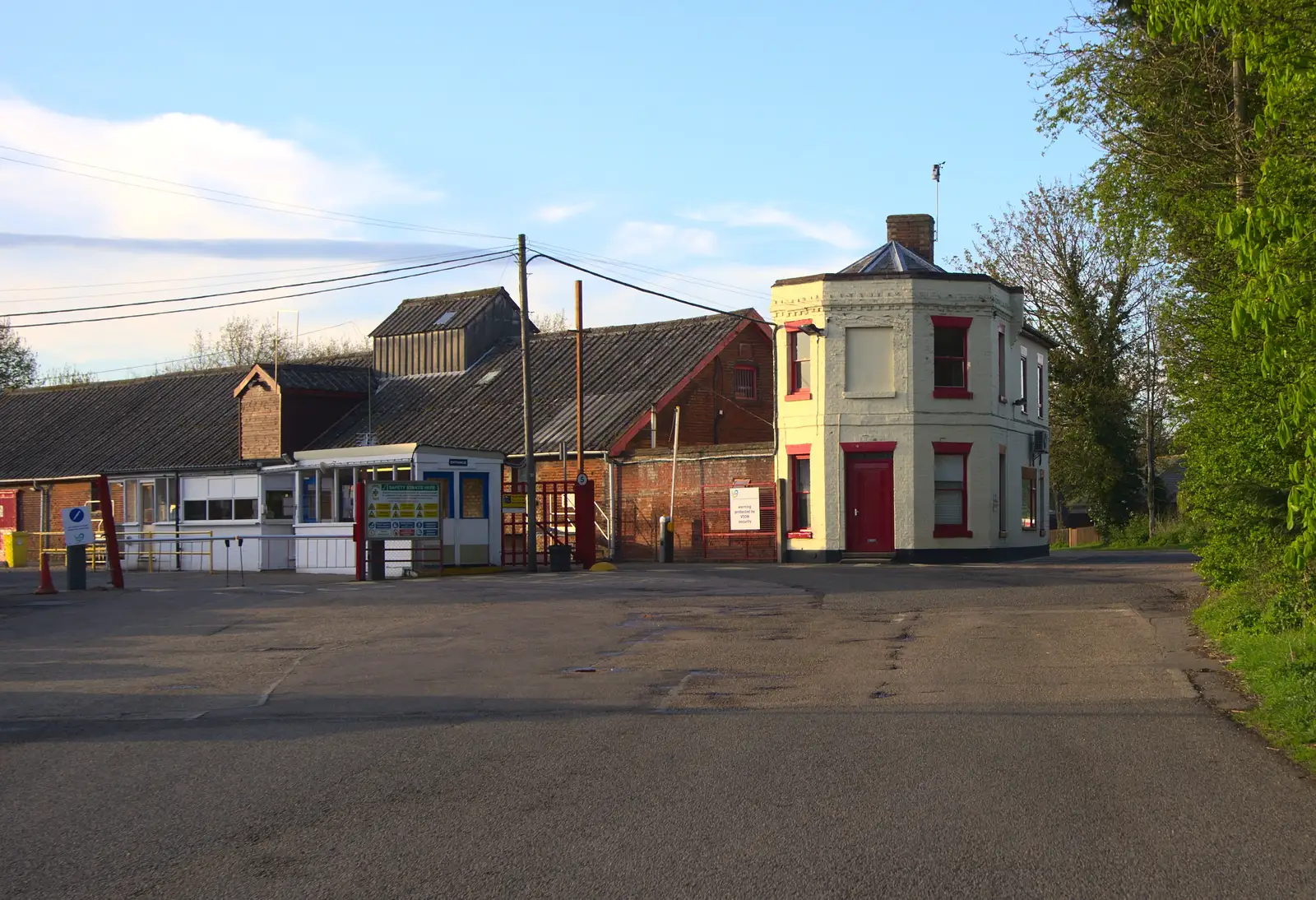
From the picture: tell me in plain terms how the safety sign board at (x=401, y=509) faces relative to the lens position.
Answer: facing the viewer

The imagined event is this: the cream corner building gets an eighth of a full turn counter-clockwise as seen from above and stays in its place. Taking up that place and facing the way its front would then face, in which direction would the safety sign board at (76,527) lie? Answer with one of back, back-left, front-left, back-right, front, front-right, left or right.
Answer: right

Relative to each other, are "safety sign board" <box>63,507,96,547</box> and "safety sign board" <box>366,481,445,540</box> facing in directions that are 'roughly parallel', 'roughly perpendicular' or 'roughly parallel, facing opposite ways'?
roughly parallel

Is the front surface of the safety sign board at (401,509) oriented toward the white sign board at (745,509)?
no

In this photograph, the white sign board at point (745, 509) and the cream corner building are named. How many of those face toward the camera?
2

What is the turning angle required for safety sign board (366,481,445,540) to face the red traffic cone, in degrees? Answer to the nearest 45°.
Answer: approximately 45° to its right

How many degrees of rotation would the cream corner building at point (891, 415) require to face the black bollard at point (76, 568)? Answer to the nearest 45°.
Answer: approximately 45° to its right

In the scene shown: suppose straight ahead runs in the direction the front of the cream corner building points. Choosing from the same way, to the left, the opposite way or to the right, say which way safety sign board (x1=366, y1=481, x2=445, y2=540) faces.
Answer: the same way

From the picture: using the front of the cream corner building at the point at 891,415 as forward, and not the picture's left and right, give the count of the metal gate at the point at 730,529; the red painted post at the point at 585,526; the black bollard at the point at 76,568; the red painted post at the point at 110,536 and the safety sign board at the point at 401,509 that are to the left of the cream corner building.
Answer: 0

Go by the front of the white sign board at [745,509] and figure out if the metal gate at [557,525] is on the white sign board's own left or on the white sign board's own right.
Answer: on the white sign board's own right

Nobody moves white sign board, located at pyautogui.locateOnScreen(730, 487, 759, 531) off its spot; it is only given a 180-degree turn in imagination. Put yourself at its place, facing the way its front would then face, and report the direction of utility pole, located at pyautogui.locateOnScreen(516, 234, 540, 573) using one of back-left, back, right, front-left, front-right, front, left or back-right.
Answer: back-left

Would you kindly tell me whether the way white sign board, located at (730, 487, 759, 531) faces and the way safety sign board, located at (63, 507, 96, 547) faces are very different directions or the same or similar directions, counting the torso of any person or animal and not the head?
same or similar directions

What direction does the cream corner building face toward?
toward the camera

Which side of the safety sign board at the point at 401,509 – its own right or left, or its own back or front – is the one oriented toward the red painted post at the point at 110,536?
right

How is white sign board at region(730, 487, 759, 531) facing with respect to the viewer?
toward the camera

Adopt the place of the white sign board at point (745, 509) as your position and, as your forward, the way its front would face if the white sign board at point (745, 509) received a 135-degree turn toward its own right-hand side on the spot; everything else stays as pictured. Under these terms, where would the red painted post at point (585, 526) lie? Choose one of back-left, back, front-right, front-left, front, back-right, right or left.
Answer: left

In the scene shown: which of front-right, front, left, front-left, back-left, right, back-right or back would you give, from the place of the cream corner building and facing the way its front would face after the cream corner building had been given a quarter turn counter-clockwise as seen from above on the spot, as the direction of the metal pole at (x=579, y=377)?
back
